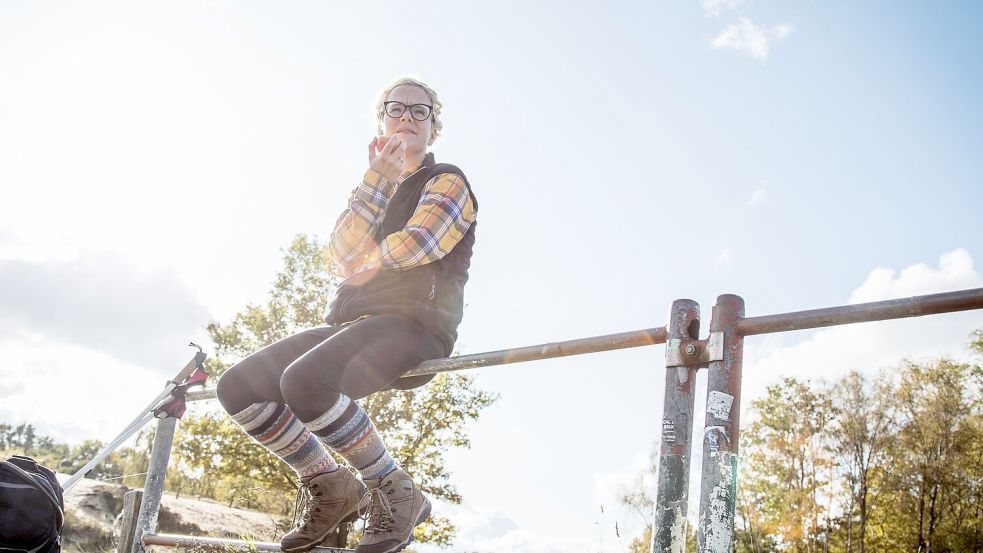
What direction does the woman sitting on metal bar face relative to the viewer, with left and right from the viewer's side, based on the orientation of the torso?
facing the viewer and to the left of the viewer

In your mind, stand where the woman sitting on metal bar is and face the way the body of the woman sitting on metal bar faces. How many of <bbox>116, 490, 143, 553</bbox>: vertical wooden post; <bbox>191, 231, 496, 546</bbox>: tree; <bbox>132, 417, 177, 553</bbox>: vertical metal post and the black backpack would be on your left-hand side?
0

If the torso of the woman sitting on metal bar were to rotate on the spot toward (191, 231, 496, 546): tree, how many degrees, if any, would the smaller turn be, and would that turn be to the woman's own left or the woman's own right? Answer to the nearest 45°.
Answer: approximately 135° to the woman's own right

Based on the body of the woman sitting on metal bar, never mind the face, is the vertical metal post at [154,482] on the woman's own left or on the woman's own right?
on the woman's own right

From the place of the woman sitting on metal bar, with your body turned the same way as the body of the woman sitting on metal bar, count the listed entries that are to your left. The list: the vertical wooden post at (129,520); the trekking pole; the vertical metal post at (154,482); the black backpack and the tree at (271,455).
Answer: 0

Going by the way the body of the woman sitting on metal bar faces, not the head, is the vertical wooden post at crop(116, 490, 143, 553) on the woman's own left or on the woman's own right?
on the woman's own right

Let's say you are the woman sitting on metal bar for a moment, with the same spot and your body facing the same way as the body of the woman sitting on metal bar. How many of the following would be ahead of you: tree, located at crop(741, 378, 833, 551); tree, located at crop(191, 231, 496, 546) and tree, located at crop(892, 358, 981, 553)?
0

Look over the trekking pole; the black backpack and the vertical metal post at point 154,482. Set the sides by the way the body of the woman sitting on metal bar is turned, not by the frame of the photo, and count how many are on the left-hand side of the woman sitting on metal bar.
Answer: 0

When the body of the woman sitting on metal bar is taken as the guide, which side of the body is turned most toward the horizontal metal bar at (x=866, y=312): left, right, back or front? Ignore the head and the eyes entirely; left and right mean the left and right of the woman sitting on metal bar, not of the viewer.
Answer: left

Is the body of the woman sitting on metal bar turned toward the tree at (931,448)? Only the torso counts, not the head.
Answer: no

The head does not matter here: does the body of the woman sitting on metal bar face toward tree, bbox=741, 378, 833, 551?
no

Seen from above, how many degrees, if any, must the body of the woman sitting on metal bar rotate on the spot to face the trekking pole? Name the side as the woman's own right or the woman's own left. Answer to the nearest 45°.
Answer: approximately 90° to the woman's own right

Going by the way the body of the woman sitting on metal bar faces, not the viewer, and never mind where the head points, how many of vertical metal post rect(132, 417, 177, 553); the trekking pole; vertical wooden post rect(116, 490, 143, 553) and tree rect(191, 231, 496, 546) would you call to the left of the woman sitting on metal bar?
0

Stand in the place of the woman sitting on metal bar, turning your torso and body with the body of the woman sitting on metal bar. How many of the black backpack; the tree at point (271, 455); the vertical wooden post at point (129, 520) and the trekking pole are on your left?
0

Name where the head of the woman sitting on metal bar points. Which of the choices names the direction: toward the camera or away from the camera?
toward the camera

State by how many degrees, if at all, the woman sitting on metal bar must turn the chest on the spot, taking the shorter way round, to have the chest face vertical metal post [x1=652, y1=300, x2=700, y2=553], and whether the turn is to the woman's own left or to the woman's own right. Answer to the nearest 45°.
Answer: approximately 90° to the woman's own left

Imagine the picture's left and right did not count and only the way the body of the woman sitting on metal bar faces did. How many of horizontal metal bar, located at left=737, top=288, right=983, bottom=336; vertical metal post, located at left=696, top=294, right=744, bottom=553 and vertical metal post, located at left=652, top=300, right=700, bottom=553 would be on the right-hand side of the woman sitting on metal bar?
0
